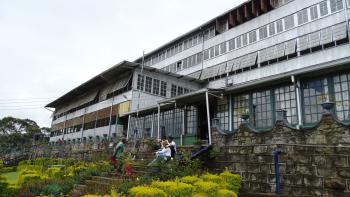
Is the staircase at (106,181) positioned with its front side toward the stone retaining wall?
no

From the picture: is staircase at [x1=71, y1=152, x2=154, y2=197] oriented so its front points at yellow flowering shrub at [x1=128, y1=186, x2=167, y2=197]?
no

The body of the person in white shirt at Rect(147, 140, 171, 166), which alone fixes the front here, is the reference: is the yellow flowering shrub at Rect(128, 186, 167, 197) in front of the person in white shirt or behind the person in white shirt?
in front

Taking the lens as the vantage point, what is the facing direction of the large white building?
facing the viewer and to the left of the viewer

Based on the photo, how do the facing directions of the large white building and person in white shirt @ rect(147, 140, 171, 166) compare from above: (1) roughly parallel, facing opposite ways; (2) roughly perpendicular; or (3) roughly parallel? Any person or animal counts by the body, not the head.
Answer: roughly parallel

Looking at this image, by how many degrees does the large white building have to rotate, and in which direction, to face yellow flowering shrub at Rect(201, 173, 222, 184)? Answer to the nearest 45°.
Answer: approximately 45° to its left

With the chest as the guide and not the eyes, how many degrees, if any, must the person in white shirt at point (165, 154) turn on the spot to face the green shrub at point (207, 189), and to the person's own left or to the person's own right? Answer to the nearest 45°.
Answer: approximately 45° to the person's own left

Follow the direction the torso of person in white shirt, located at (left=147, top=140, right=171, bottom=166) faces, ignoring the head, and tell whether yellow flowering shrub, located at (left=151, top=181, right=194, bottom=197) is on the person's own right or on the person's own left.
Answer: on the person's own left

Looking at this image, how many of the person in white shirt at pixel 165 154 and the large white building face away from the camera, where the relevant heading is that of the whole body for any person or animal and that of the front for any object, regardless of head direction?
0

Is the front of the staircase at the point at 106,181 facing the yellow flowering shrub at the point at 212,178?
no

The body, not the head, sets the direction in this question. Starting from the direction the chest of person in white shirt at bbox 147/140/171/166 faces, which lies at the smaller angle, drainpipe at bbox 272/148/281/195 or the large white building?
the drainpipe

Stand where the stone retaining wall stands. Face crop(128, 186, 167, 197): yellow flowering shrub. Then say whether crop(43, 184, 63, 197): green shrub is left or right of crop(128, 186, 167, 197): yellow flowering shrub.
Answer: right

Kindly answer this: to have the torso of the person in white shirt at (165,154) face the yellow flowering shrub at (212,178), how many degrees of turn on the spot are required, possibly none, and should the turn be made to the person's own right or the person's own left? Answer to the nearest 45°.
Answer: approximately 90° to the person's own left

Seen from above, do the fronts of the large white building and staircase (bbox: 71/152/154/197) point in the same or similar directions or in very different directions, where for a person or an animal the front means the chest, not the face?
same or similar directions

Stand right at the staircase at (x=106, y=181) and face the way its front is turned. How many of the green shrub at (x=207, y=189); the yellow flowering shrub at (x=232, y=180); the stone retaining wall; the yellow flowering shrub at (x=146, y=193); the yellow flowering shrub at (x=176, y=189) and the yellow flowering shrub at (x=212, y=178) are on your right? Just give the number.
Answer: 0

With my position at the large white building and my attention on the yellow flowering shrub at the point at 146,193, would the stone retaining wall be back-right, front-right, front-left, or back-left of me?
front-left

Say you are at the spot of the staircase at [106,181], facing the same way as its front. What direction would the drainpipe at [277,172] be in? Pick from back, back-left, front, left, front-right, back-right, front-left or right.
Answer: left
